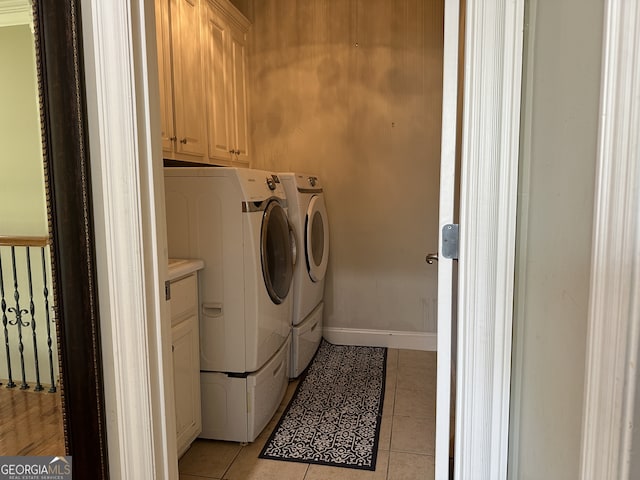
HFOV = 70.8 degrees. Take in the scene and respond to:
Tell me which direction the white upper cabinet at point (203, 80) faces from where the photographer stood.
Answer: facing the viewer and to the right of the viewer

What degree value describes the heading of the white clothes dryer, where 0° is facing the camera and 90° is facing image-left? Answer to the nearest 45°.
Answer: approximately 270°

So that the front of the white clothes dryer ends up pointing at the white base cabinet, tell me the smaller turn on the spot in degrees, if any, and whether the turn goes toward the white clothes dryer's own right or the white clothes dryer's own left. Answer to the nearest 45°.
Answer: approximately 135° to the white clothes dryer's own right

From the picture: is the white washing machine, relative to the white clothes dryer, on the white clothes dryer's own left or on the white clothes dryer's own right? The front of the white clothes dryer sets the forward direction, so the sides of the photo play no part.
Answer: on the white clothes dryer's own right

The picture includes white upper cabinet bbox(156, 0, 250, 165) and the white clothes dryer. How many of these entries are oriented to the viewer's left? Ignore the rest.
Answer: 0

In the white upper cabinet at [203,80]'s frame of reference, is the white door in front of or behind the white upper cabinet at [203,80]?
in front
